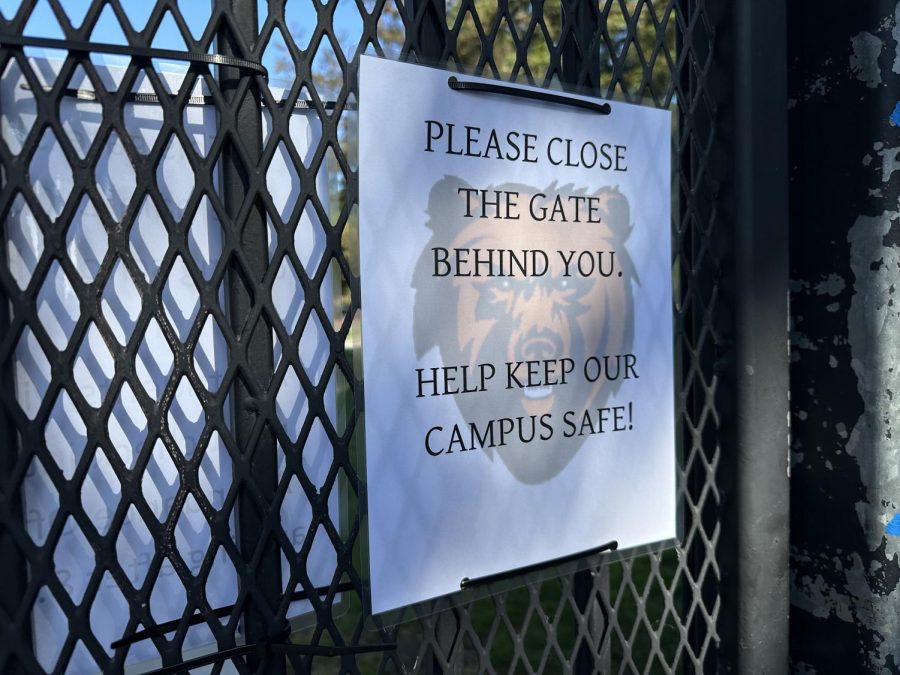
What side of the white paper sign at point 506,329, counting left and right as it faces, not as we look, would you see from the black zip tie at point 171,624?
right

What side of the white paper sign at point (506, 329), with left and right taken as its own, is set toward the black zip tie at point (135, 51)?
right

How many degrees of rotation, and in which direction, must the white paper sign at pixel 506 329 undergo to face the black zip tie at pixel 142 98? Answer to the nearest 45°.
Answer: approximately 90° to its right
